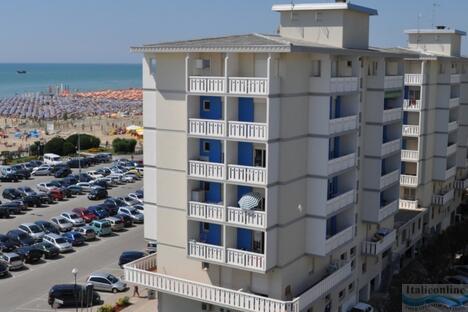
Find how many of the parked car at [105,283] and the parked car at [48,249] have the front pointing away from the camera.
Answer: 0

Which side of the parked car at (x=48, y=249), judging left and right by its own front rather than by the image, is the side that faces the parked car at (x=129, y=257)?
front

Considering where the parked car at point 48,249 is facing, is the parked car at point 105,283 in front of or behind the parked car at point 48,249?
in front

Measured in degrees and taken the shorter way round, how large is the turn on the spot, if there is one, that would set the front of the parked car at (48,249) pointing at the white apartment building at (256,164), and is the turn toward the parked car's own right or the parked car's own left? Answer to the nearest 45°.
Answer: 0° — it already faces it

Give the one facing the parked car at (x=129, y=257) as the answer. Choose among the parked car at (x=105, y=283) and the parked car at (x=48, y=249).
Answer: the parked car at (x=48, y=249)

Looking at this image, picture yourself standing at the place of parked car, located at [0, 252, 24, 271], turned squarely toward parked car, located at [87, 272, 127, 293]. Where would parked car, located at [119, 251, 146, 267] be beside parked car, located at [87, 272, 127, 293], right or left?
left
